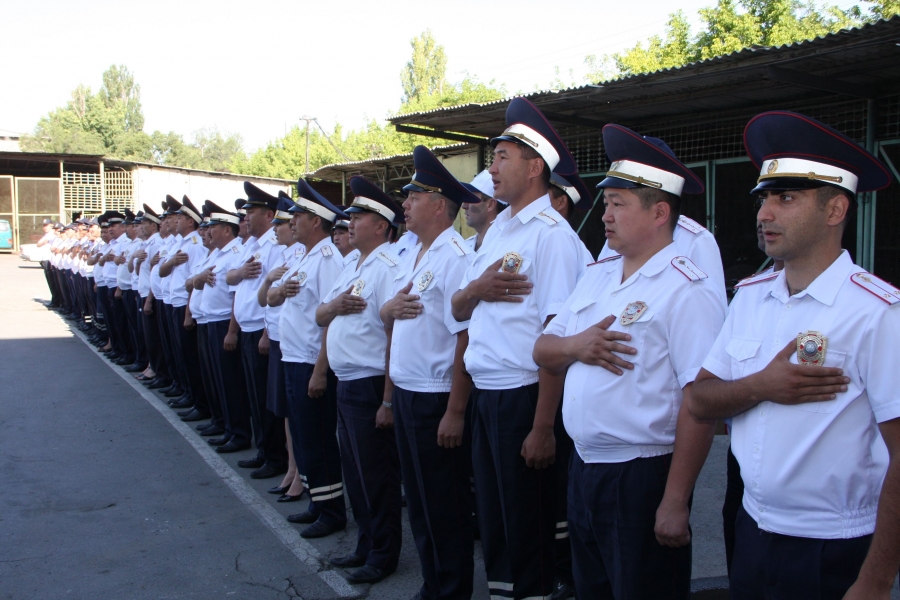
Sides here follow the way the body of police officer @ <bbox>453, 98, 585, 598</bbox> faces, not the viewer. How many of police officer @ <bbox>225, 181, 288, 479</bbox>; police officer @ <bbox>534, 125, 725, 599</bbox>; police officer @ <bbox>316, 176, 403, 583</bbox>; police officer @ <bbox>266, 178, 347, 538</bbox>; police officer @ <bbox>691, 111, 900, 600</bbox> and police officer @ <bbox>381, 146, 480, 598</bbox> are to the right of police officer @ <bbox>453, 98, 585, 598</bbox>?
4

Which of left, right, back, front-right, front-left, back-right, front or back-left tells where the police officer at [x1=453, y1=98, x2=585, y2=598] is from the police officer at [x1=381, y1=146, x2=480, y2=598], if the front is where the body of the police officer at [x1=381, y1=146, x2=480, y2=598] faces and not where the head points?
left

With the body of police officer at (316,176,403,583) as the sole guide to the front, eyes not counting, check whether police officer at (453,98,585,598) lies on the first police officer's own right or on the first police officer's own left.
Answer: on the first police officer's own left

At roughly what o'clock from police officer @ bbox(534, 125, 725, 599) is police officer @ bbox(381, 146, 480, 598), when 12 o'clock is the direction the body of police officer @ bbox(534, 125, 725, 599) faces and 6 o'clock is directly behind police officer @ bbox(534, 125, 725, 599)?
police officer @ bbox(381, 146, 480, 598) is roughly at 3 o'clock from police officer @ bbox(534, 125, 725, 599).

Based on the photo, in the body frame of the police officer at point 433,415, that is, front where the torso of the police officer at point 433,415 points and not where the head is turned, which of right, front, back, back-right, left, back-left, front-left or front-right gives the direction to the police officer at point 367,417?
right

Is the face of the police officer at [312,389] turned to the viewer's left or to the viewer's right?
to the viewer's left

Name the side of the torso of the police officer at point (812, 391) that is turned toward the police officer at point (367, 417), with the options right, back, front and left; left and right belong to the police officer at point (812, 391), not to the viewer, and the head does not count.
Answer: right

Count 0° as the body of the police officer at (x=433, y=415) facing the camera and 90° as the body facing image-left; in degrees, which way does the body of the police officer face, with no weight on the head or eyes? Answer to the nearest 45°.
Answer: approximately 45°

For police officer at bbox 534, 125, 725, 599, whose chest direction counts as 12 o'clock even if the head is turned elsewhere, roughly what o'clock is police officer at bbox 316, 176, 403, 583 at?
police officer at bbox 316, 176, 403, 583 is roughly at 3 o'clock from police officer at bbox 534, 125, 725, 599.

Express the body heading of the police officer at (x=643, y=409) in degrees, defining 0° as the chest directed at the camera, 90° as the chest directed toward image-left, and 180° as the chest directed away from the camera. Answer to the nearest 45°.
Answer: approximately 45°
